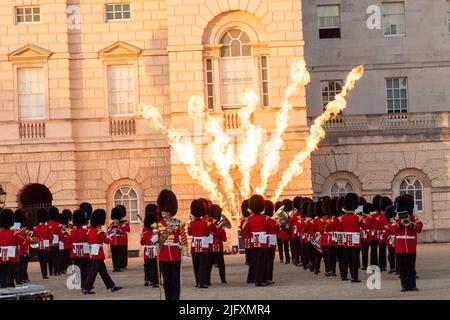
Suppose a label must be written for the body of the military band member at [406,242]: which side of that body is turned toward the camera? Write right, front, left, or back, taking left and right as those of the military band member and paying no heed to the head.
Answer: front

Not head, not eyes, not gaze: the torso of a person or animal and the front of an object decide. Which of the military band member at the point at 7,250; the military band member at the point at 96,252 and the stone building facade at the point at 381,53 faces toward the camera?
the stone building facade

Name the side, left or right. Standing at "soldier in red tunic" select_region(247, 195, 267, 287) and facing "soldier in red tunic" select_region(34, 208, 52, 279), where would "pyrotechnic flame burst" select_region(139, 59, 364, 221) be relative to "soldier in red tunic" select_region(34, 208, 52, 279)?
right

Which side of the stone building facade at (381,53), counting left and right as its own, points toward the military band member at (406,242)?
front

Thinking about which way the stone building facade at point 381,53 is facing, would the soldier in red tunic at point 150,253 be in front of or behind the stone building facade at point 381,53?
in front

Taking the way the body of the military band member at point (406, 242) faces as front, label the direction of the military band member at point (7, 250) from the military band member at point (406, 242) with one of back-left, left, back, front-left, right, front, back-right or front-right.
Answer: right

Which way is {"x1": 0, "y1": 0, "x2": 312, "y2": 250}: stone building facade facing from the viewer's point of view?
toward the camera

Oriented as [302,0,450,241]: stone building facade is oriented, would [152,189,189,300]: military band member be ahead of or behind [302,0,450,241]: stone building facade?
ahead

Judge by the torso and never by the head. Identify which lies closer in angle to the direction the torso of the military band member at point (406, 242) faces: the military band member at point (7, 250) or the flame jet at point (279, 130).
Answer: the military band member

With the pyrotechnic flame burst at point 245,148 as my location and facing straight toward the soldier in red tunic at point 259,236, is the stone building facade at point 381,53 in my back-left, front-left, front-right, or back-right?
back-left

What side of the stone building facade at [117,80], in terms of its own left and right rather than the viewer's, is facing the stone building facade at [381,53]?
left

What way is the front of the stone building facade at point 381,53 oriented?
toward the camera
